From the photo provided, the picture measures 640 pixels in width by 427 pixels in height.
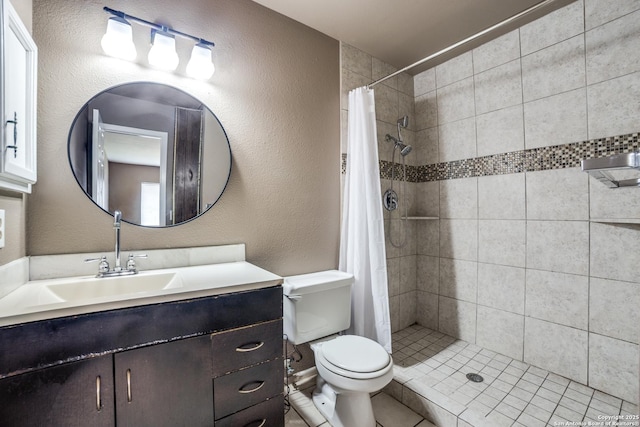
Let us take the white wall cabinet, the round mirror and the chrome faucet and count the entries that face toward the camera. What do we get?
2

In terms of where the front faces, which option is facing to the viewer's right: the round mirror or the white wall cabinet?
the white wall cabinet

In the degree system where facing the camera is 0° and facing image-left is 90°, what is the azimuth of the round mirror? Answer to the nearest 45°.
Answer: approximately 0°

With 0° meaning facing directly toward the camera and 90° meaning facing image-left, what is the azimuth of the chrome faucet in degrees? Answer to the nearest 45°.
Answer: approximately 0°

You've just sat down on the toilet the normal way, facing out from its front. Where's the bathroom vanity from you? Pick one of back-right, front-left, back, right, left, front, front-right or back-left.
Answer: right

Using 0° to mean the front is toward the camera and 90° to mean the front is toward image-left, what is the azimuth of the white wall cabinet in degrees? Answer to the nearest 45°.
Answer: approximately 270°

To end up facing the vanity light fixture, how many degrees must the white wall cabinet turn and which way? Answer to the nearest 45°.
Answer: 0° — it already faces it

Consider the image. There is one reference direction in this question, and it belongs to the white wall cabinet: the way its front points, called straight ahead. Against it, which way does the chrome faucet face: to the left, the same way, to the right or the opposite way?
to the right

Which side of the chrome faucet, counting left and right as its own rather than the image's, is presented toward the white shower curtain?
left

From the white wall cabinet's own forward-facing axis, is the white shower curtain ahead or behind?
ahead
